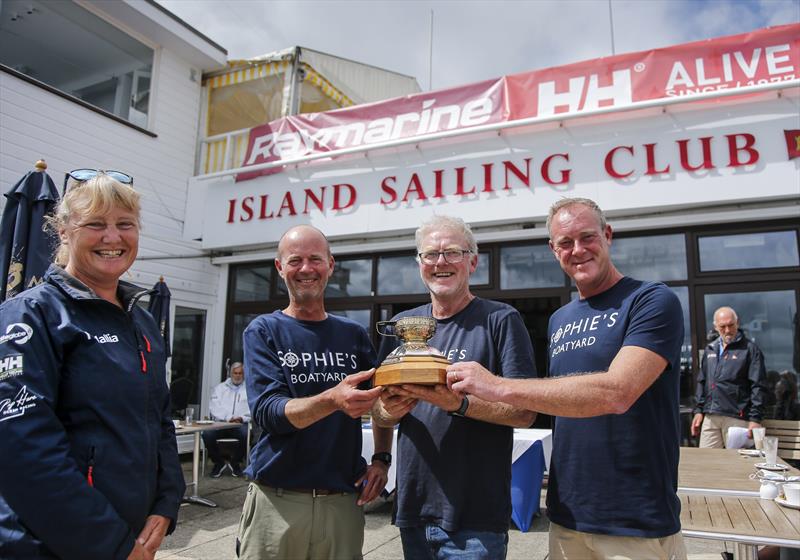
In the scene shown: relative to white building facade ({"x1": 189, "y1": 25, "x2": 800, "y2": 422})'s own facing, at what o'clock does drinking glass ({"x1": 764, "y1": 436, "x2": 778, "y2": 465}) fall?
The drinking glass is roughly at 10 o'clock from the white building facade.

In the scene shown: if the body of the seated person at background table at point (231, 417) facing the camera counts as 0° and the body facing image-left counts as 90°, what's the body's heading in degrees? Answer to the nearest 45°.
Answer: approximately 0°

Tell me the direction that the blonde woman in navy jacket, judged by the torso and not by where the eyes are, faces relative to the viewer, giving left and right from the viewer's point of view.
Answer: facing the viewer and to the right of the viewer

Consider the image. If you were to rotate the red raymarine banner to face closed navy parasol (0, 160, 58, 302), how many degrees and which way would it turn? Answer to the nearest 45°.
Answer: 0° — it already faces it

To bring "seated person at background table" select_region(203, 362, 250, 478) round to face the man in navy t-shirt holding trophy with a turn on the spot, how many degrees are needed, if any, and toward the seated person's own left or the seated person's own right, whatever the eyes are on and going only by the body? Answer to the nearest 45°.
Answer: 0° — they already face them

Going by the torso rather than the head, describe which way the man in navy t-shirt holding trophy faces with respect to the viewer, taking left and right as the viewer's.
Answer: facing the viewer and to the left of the viewer

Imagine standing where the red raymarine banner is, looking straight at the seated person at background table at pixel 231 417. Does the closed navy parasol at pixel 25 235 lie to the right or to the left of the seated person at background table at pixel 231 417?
left
